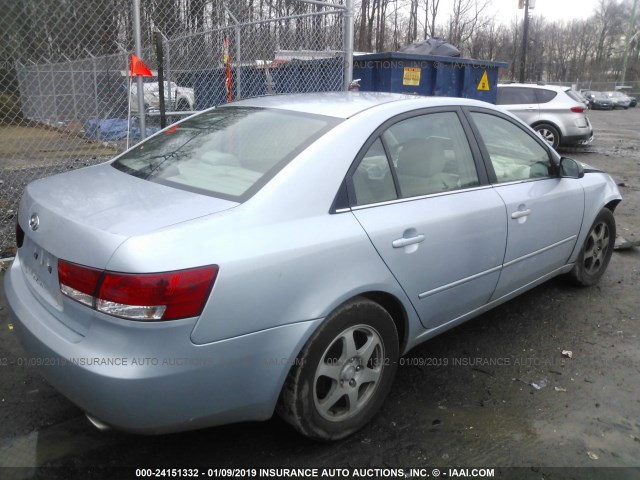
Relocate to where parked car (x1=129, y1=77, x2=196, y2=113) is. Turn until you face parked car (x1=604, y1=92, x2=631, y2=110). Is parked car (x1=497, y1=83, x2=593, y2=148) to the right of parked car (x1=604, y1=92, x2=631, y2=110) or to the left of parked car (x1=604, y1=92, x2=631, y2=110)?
right

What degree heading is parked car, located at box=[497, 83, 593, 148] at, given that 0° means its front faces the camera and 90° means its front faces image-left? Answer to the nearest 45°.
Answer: approximately 135°

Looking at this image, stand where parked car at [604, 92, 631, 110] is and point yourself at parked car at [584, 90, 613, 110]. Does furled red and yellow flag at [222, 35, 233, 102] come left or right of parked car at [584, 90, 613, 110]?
left

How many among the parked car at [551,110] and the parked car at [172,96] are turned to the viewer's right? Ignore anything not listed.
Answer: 1

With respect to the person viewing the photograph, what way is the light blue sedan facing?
facing away from the viewer and to the right of the viewer

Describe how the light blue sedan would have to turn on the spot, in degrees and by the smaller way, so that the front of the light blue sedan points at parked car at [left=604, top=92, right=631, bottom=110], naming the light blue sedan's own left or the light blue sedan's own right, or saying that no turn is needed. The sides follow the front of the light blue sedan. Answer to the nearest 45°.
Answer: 0° — it already faces it

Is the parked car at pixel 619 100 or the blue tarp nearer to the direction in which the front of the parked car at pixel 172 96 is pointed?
the parked car

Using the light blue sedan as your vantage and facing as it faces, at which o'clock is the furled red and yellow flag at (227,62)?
The furled red and yellow flag is roughly at 10 o'clock from the light blue sedan.

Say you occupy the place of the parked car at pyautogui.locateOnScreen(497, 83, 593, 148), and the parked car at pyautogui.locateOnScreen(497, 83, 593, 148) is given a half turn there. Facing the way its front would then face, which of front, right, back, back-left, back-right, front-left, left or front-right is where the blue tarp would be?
back

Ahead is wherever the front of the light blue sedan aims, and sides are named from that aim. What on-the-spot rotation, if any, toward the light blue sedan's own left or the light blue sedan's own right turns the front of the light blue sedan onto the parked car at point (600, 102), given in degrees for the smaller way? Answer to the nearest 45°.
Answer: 0° — it already faces it

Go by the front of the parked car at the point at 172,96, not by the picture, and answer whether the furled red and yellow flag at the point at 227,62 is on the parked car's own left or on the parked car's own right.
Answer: on the parked car's own right

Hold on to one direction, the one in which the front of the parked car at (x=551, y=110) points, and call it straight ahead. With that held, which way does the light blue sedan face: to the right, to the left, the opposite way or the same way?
to the right
